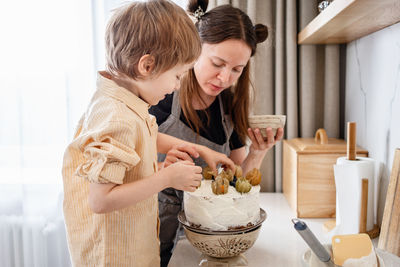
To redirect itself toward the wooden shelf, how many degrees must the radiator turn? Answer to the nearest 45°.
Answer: approximately 45° to its left

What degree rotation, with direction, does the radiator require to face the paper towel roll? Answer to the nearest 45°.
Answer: approximately 45° to its left

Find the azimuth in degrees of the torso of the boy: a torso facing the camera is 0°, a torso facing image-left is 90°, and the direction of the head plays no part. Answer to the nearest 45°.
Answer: approximately 270°

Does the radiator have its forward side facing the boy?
yes

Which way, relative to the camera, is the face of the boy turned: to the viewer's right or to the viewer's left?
to the viewer's right

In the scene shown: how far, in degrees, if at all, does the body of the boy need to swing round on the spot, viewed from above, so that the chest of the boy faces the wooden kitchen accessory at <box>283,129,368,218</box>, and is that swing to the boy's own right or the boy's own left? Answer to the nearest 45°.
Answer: approximately 45° to the boy's own left

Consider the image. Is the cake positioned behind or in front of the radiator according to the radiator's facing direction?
in front
